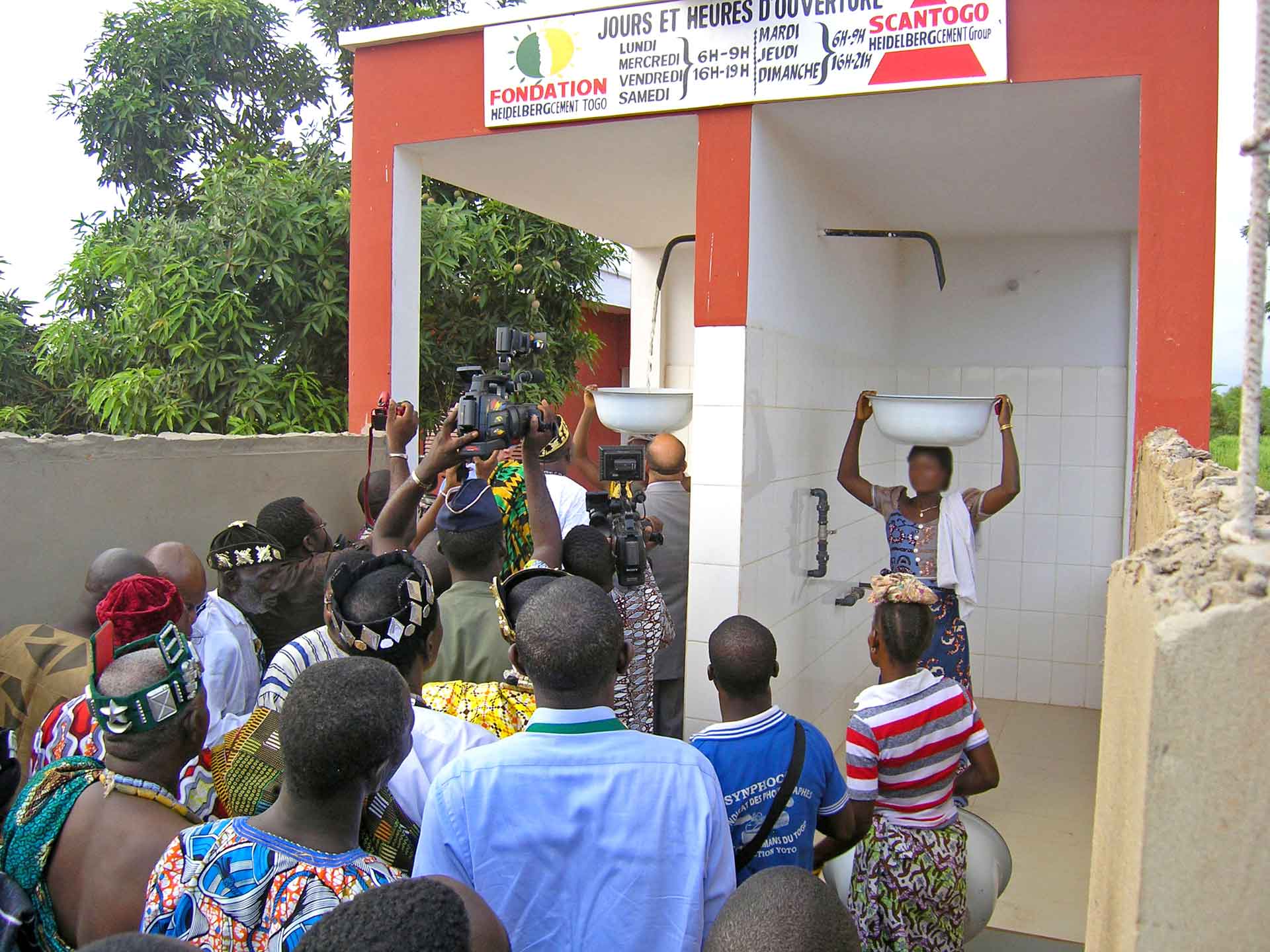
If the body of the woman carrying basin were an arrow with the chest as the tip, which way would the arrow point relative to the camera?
toward the camera

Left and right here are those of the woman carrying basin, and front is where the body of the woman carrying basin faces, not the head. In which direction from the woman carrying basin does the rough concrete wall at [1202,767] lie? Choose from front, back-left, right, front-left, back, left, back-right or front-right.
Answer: front
